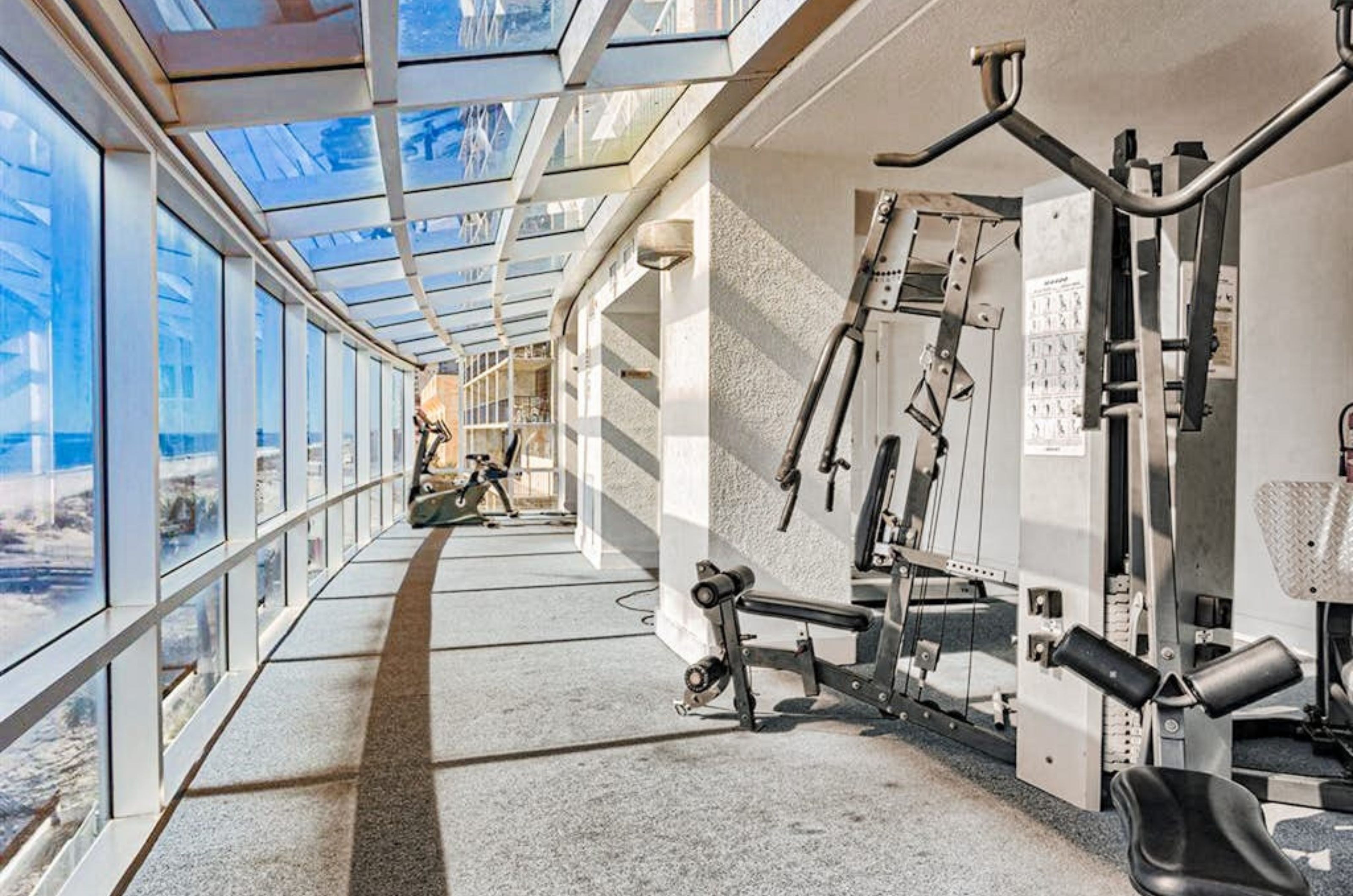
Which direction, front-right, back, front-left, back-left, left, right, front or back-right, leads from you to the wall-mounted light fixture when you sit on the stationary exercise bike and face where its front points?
left

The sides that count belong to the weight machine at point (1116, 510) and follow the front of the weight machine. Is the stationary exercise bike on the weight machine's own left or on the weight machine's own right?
on the weight machine's own right

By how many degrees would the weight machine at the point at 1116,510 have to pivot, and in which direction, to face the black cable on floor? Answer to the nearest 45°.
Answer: approximately 135° to its right

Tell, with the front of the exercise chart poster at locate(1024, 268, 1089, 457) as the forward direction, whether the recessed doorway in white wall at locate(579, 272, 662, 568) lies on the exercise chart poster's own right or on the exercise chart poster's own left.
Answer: on the exercise chart poster's own right

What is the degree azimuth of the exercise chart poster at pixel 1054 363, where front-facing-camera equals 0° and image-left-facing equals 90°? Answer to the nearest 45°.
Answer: approximately 45°

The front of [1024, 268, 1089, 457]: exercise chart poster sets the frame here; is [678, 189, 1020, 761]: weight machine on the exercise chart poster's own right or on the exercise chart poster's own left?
on the exercise chart poster's own right

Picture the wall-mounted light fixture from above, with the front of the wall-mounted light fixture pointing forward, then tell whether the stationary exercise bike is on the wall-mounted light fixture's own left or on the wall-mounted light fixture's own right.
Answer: on the wall-mounted light fixture's own right

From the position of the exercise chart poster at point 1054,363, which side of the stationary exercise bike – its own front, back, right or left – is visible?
left

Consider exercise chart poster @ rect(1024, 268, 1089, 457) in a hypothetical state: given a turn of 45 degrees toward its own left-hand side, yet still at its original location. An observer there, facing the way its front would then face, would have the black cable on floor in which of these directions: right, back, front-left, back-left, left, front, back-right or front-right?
back-right

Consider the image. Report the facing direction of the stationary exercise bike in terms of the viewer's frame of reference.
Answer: facing to the left of the viewer

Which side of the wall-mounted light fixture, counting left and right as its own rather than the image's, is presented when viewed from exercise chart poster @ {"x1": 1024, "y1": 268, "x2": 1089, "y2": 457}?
left

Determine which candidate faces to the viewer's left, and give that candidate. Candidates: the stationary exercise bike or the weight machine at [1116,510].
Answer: the stationary exercise bike

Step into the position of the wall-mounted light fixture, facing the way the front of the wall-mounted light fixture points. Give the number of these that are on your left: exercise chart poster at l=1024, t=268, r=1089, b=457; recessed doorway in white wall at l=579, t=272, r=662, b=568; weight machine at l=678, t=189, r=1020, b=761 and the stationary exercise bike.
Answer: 2

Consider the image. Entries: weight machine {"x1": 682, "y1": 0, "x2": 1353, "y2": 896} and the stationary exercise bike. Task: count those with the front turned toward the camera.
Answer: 1
